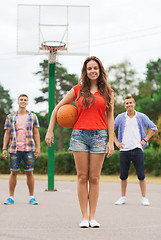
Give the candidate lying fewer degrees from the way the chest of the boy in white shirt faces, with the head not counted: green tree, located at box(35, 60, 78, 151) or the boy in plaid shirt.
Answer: the boy in plaid shirt

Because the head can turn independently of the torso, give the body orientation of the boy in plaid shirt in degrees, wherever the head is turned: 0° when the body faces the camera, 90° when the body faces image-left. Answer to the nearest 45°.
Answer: approximately 0°

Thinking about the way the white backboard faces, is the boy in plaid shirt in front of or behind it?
in front

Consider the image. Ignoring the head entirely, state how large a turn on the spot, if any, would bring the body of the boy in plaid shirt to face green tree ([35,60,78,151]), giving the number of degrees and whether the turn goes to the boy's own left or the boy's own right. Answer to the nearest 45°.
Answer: approximately 180°

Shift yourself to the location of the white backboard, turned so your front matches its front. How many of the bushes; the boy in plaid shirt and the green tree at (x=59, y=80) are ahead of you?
1

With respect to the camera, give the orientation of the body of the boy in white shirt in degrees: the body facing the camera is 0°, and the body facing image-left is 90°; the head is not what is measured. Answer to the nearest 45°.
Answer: approximately 0°

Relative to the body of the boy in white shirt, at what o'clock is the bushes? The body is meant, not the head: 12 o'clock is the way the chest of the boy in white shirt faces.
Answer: The bushes is roughly at 6 o'clock from the boy in white shirt.

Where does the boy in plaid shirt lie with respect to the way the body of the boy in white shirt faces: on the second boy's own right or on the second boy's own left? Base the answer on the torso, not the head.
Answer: on the second boy's own right

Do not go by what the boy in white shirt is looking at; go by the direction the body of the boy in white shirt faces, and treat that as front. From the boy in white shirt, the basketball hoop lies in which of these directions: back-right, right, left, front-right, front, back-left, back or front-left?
back-right
